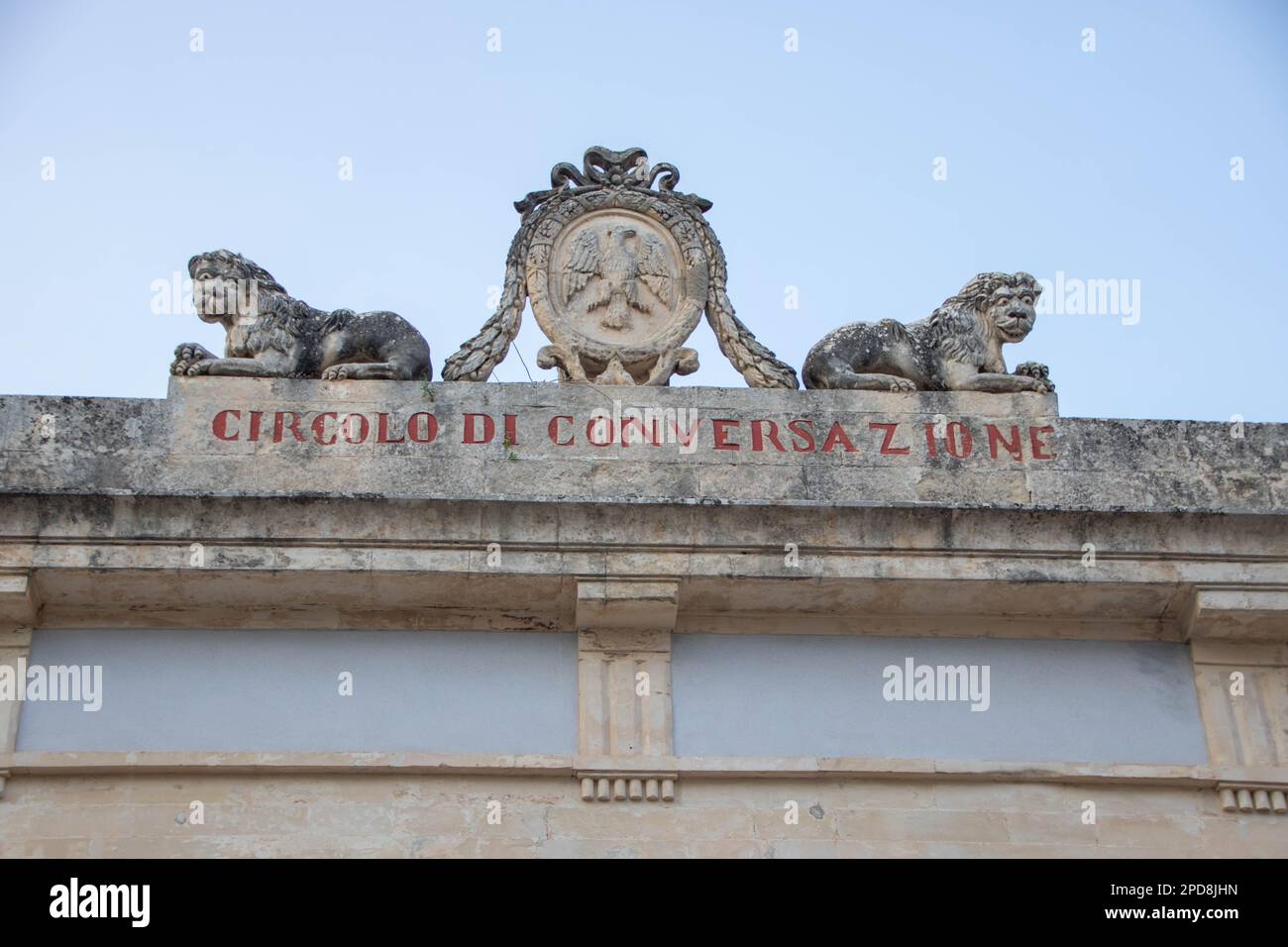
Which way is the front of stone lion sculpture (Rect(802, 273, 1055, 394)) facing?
to the viewer's right

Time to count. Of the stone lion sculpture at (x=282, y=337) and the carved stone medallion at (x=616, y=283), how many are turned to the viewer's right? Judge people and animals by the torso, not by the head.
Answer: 0

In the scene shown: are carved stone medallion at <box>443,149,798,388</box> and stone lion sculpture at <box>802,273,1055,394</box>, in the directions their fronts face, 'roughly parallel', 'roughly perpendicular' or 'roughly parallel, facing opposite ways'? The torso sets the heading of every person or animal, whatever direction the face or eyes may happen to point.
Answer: roughly perpendicular

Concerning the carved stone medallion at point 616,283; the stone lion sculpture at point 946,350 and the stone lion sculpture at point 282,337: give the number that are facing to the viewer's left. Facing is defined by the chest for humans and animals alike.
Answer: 1

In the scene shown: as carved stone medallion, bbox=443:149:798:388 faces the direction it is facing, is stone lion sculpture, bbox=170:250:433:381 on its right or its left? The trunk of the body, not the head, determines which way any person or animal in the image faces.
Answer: on its right

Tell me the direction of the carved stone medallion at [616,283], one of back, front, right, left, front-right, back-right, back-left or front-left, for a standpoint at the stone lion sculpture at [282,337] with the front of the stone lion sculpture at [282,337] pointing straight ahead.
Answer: back

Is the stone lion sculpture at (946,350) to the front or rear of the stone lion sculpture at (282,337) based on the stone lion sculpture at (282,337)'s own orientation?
to the rear

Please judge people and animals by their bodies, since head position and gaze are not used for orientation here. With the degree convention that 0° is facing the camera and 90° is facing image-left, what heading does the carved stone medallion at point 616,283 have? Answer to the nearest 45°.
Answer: approximately 0°

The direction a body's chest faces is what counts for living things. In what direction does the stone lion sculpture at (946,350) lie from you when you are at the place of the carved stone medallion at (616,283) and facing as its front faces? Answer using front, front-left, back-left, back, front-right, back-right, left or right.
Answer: left

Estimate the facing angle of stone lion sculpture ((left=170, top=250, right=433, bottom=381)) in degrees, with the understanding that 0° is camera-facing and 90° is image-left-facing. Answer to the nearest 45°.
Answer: approximately 90°

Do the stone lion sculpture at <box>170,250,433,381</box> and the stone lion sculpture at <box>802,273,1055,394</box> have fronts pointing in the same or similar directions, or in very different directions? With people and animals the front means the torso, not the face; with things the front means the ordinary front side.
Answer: very different directions

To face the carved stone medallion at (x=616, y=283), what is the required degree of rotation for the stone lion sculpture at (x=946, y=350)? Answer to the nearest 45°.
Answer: approximately 180°
